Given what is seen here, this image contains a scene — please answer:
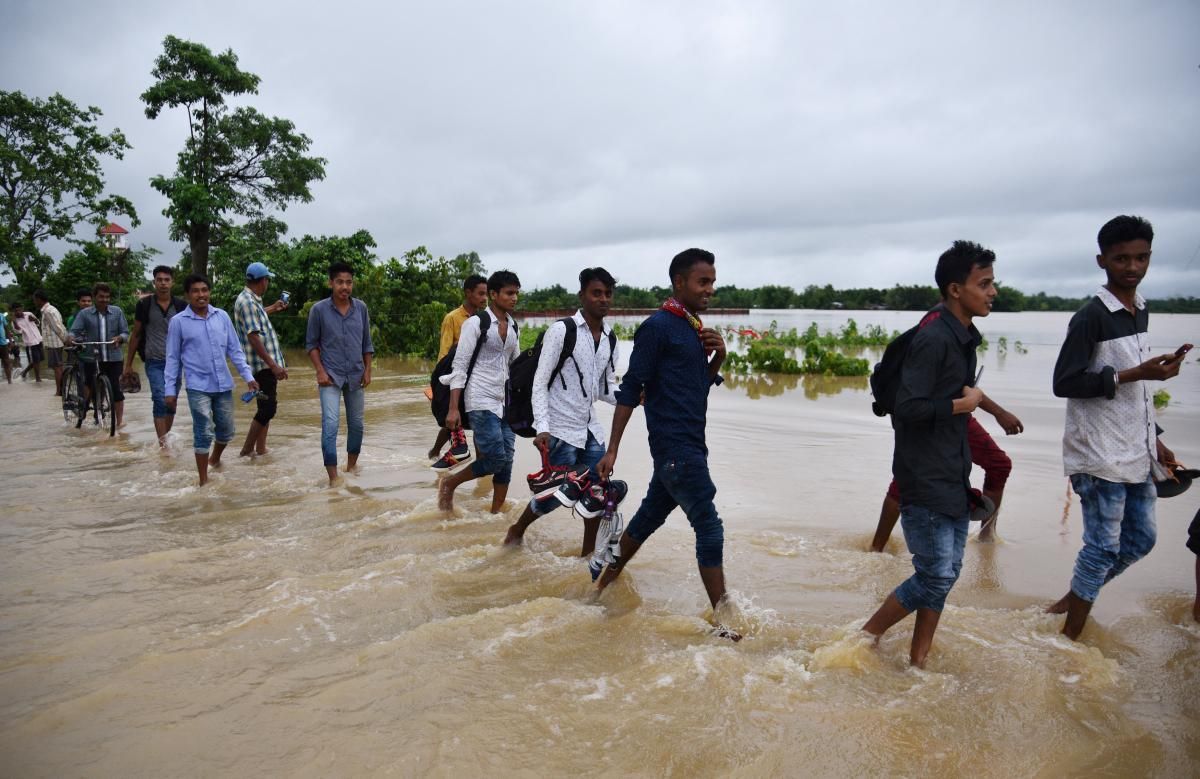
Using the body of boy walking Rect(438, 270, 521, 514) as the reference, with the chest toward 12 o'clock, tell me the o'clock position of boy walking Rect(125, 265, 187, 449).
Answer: boy walking Rect(125, 265, 187, 449) is roughly at 6 o'clock from boy walking Rect(438, 270, 521, 514).

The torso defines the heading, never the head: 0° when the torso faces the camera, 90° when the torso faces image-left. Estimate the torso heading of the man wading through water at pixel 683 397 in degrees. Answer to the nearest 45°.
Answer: approximately 270°

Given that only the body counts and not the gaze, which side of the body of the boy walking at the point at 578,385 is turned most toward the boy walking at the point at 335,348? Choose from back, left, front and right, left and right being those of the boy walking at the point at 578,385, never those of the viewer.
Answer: back

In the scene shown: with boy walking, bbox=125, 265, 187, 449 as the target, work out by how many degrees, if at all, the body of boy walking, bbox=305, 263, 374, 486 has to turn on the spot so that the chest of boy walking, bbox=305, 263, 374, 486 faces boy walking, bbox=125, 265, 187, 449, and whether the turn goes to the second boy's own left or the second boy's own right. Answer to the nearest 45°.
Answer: approximately 135° to the second boy's own right

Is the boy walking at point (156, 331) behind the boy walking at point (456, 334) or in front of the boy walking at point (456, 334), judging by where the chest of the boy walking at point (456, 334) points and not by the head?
behind

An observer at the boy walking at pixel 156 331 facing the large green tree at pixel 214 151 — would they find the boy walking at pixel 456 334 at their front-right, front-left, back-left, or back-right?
back-right

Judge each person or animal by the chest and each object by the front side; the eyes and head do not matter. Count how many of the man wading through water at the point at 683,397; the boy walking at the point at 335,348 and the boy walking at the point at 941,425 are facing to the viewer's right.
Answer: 2

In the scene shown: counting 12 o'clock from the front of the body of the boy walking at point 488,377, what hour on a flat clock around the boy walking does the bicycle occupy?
The bicycle is roughly at 6 o'clock from the boy walking.

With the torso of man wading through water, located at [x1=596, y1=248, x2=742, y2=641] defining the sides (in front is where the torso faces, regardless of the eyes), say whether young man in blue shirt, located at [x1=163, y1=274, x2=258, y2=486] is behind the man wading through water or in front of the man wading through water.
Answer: behind

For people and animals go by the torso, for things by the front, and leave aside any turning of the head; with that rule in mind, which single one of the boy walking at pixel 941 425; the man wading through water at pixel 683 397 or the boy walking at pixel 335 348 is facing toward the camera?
the boy walking at pixel 335 348

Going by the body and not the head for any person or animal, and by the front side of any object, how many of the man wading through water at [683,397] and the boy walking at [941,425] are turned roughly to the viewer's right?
2

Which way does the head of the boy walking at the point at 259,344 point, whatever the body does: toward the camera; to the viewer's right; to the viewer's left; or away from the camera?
to the viewer's right

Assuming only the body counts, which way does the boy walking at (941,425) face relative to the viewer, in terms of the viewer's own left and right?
facing to the right of the viewer
